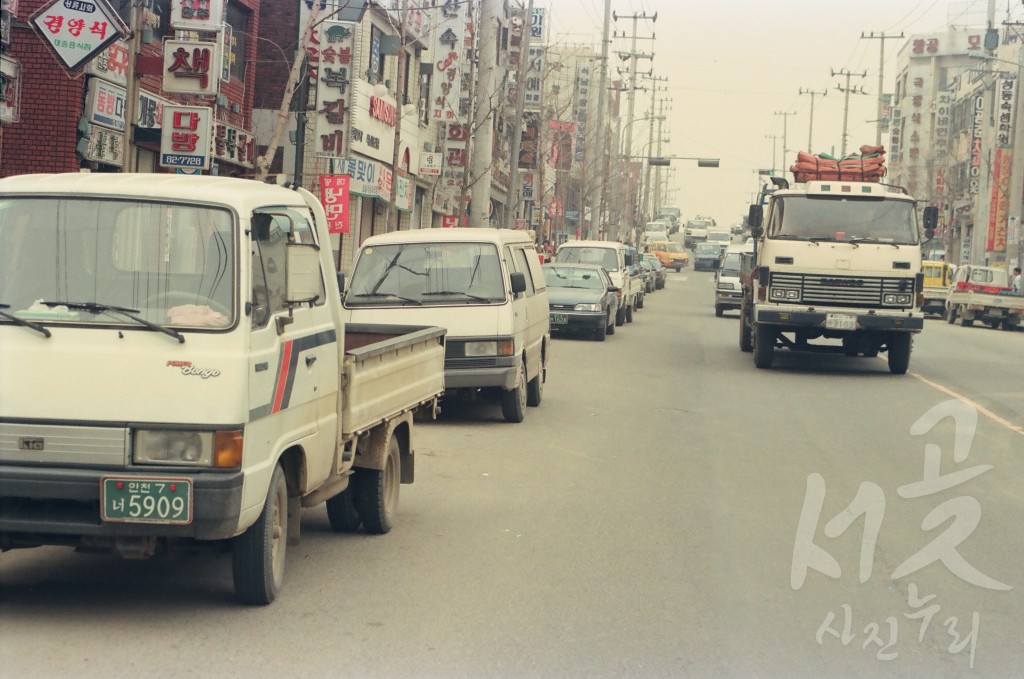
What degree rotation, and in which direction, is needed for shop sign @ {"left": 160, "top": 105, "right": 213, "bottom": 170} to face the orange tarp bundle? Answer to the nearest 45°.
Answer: approximately 90° to its left

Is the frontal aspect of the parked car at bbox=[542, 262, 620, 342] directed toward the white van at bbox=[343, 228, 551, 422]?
yes

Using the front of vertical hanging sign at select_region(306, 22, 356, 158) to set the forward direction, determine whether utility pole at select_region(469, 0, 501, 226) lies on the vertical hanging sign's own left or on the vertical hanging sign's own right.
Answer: on the vertical hanging sign's own left

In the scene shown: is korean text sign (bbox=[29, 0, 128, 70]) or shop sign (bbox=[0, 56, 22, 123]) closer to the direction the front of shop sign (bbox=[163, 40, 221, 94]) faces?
the korean text sign

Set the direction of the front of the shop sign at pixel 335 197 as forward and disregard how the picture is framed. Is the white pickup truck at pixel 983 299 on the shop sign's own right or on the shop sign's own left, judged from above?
on the shop sign's own left
